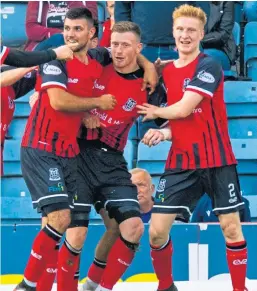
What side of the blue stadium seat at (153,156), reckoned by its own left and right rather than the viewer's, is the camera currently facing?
front

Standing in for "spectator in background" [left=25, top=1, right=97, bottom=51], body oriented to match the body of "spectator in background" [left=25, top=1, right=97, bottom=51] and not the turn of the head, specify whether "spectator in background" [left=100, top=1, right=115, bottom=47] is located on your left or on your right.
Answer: on your left

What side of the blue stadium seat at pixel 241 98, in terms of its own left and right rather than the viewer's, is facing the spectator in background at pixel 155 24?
back

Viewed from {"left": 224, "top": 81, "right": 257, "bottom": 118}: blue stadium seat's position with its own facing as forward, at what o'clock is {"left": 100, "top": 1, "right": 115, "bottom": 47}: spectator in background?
The spectator in background is roughly at 3 o'clock from the blue stadium seat.

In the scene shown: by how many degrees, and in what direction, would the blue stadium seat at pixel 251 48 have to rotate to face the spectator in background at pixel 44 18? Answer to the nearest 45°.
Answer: approximately 90° to its right

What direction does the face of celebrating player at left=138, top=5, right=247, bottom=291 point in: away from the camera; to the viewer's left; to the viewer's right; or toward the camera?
toward the camera

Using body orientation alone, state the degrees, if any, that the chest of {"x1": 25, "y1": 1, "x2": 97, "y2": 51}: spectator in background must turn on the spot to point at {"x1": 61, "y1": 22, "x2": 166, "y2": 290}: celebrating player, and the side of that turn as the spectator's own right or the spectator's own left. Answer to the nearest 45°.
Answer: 0° — they already face them

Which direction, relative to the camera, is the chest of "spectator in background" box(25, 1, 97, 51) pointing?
toward the camera

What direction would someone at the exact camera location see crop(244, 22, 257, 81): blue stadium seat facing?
facing the viewer

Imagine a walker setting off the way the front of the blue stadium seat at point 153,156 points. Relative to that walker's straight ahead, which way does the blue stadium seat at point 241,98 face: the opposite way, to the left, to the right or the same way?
the same way

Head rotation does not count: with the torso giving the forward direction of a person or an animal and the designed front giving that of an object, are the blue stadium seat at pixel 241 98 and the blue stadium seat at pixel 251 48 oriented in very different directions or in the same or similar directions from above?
same or similar directions

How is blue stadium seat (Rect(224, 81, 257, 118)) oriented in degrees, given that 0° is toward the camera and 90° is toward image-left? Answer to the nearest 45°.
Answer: approximately 0°

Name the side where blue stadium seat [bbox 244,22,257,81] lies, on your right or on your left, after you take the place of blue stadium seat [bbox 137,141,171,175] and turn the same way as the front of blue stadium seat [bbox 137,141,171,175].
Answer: on your left

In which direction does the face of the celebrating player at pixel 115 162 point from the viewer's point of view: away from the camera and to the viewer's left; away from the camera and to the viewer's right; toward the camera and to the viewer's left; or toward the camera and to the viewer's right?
toward the camera and to the viewer's left

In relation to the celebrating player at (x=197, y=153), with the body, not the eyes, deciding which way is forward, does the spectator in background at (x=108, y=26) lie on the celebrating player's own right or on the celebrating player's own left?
on the celebrating player's own right

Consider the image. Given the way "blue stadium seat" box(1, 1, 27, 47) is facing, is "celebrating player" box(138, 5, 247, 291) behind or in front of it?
in front

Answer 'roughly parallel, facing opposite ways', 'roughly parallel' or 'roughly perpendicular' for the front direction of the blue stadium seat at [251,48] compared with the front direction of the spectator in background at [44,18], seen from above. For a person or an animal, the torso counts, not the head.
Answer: roughly parallel
